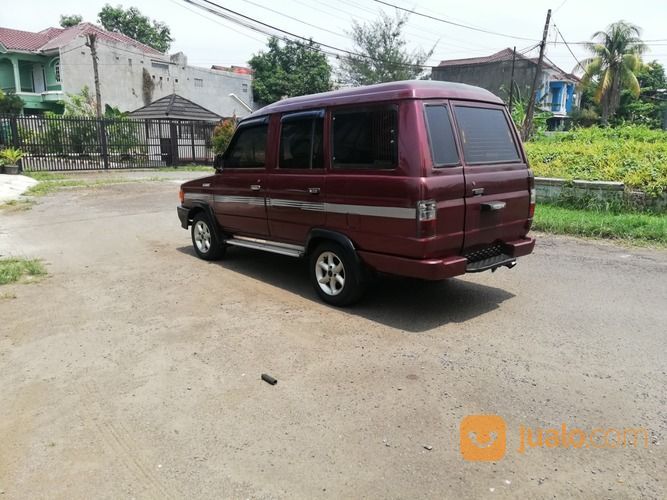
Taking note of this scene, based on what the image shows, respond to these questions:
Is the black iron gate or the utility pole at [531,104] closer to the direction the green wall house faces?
the black iron gate

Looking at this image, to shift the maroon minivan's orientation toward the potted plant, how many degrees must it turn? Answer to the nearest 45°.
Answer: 0° — it already faces it

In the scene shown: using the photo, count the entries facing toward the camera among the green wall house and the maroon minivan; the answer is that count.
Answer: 1

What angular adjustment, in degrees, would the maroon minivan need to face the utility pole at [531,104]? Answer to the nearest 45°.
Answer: approximately 45° to its right

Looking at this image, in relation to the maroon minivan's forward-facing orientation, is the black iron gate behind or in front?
in front

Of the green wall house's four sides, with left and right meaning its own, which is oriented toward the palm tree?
left

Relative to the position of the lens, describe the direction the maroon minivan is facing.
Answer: facing away from the viewer and to the left of the viewer

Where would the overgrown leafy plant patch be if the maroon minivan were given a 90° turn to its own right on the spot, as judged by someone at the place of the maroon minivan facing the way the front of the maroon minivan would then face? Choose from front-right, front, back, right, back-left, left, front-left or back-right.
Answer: front

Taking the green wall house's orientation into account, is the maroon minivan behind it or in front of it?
in front

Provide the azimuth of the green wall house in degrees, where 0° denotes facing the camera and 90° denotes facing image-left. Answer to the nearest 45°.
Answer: approximately 0°

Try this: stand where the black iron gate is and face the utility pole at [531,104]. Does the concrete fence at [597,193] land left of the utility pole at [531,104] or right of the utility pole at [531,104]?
right

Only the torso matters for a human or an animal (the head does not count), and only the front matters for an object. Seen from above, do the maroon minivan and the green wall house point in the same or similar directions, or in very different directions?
very different directions

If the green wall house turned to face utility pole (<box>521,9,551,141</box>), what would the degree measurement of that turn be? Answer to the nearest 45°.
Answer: approximately 45° to its left
